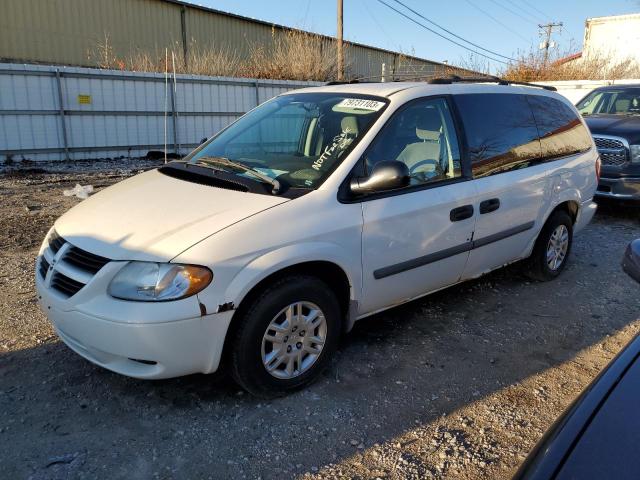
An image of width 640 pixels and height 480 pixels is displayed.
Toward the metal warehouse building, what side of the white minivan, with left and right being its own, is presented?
right

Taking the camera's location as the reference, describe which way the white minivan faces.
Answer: facing the viewer and to the left of the viewer

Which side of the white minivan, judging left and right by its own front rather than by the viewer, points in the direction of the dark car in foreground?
left
